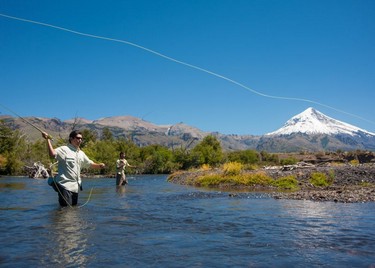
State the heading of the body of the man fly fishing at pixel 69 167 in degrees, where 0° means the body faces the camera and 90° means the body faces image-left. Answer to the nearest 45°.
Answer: approximately 315°

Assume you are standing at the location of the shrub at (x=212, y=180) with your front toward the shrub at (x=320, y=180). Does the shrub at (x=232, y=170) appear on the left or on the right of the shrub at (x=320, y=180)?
left

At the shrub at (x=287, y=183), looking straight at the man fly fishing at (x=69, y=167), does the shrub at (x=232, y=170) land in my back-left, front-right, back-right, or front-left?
back-right

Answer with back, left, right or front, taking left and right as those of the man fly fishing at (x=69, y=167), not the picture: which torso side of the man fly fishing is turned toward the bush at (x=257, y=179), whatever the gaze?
left

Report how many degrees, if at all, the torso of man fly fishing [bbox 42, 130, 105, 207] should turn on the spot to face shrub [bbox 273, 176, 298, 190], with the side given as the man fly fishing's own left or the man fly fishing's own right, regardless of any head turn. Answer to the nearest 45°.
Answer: approximately 90° to the man fly fishing's own left

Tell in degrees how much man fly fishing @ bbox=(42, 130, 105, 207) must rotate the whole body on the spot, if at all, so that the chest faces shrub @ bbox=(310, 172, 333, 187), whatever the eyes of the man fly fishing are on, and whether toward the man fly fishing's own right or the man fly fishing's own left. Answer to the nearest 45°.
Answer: approximately 90° to the man fly fishing's own left

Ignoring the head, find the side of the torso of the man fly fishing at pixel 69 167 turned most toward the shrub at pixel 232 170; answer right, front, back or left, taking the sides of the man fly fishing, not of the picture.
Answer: left

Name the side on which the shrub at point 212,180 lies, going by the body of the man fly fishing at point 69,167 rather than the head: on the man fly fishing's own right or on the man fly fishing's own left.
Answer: on the man fly fishing's own left
